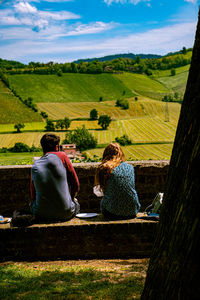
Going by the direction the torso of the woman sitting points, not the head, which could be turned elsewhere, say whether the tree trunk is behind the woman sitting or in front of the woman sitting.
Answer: behind

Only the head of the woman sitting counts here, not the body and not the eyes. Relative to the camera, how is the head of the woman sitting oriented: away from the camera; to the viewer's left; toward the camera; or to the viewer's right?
away from the camera

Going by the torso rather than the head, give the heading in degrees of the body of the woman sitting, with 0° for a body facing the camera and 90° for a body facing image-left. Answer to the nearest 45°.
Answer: approximately 180°
